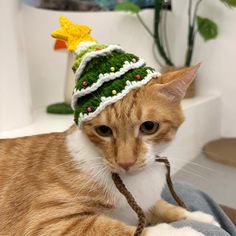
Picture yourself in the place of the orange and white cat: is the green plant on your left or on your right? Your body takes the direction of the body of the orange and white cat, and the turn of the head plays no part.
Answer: on your left

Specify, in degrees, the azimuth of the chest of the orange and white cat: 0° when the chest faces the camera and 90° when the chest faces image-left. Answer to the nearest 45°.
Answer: approximately 315°
